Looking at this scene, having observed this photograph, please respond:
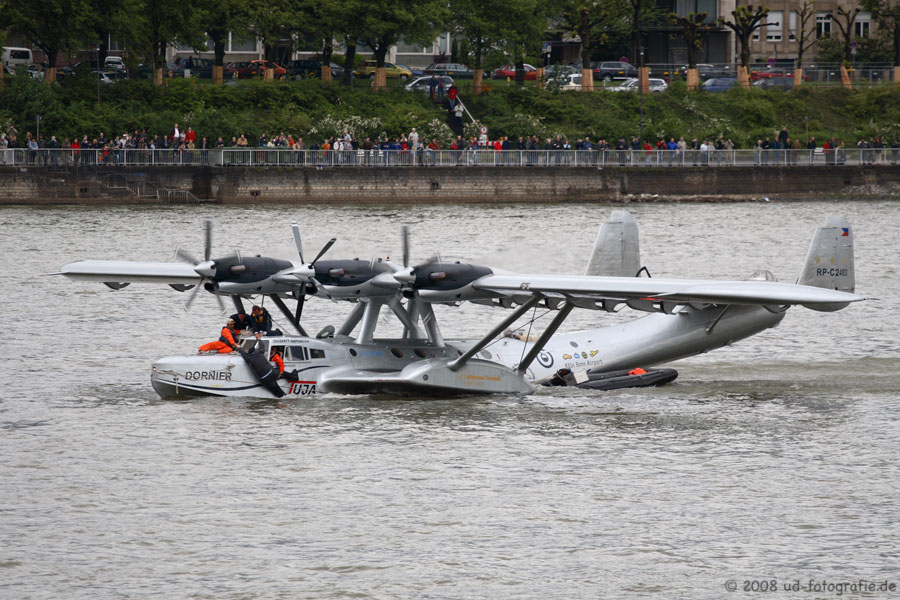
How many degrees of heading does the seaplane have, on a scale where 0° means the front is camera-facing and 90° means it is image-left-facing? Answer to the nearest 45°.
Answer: approximately 45°

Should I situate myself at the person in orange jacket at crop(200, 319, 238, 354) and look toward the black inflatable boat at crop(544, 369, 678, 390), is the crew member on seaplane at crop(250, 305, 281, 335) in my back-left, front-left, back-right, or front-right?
front-left

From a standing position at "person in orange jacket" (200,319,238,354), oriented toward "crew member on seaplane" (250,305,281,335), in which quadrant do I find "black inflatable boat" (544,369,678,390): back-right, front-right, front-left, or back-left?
front-right
